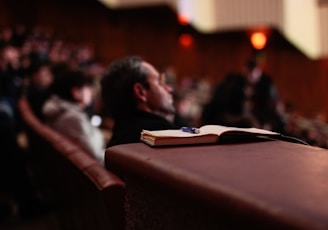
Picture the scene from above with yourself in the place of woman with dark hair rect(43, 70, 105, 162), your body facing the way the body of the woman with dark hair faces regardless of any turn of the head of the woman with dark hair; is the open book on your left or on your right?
on your right

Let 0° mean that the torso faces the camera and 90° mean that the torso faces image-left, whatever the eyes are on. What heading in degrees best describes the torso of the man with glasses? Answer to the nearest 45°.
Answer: approximately 225°

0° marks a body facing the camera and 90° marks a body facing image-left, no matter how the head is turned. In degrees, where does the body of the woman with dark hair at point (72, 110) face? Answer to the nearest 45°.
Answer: approximately 225°

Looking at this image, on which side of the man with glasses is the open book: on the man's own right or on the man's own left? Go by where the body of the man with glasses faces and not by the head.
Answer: on the man's own right

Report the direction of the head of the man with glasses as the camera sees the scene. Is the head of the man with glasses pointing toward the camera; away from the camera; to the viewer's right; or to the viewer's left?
to the viewer's right
